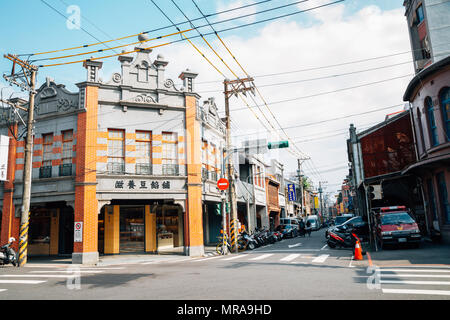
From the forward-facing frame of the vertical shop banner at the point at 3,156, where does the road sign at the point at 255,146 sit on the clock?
The road sign is roughly at 9 o'clock from the vertical shop banner.

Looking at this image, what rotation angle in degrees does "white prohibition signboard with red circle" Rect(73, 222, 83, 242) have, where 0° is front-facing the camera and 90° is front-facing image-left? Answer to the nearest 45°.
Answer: approximately 0°

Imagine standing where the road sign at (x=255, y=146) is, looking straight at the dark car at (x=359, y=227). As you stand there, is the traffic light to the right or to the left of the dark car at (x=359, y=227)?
right

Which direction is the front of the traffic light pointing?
toward the camera

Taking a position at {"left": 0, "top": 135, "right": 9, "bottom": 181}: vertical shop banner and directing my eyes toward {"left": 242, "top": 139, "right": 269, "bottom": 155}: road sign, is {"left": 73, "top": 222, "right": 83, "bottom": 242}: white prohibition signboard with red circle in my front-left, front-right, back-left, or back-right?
front-right

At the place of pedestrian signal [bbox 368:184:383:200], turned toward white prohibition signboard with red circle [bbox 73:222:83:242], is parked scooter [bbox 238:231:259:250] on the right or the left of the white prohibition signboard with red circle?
right

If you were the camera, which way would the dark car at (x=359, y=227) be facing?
facing the viewer and to the left of the viewer

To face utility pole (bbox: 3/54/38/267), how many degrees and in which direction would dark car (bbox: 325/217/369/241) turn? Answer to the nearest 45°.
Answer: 0° — it already faces it

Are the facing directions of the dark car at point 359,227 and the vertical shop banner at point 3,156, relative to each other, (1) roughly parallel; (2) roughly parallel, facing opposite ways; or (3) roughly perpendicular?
roughly perpendicular

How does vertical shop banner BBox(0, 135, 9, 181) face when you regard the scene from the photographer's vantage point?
facing the viewer
